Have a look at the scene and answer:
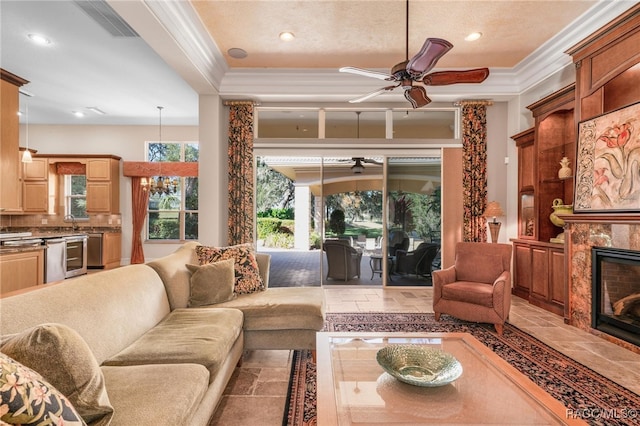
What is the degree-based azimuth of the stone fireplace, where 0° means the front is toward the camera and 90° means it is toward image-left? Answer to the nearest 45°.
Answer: approximately 45°

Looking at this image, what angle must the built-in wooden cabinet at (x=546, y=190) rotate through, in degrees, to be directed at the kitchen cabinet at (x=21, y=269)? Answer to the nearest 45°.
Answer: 0° — it already faces it

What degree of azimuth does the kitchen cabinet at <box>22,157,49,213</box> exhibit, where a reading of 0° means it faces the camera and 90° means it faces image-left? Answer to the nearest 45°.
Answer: approximately 0°

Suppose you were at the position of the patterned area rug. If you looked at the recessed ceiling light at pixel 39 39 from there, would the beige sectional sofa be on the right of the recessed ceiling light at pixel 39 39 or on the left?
left
